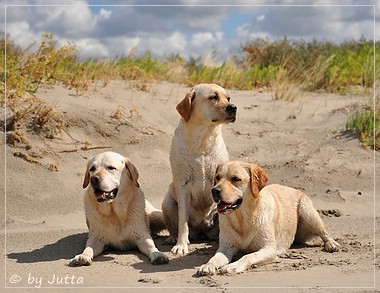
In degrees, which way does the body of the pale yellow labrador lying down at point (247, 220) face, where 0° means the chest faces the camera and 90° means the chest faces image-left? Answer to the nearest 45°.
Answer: approximately 45°

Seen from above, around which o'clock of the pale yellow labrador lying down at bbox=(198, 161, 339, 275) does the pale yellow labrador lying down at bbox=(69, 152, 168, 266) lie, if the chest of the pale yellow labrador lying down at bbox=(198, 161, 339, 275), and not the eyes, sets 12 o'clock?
the pale yellow labrador lying down at bbox=(69, 152, 168, 266) is roughly at 2 o'clock from the pale yellow labrador lying down at bbox=(198, 161, 339, 275).

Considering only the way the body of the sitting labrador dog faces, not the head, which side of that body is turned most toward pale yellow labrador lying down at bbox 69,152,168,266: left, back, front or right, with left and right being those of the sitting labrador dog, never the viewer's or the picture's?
right

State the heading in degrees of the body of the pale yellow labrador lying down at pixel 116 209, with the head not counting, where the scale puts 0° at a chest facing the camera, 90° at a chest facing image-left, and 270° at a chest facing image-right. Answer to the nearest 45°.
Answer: approximately 0°

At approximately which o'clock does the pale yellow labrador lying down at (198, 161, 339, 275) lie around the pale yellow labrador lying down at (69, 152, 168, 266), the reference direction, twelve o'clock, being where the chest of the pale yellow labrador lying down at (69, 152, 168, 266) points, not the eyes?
the pale yellow labrador lying down at (198, 161, 339, 275) is roughly at 10 o'clock from the pale yellow labrador lying down at (69, 152, 168, 266).

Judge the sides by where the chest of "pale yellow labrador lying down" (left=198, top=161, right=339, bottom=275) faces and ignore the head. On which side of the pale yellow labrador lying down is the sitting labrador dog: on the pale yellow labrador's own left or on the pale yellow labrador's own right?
on the pale yellow labrador's own right

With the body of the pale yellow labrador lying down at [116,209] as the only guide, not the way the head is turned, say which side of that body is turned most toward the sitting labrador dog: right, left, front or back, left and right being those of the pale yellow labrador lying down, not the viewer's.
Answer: left

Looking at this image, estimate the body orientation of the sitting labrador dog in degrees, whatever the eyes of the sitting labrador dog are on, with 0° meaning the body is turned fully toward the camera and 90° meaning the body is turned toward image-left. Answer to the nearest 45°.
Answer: approximately 315°

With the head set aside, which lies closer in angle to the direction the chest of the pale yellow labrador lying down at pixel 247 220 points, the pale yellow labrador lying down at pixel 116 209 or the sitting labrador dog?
the pale yellow labrador lying down
